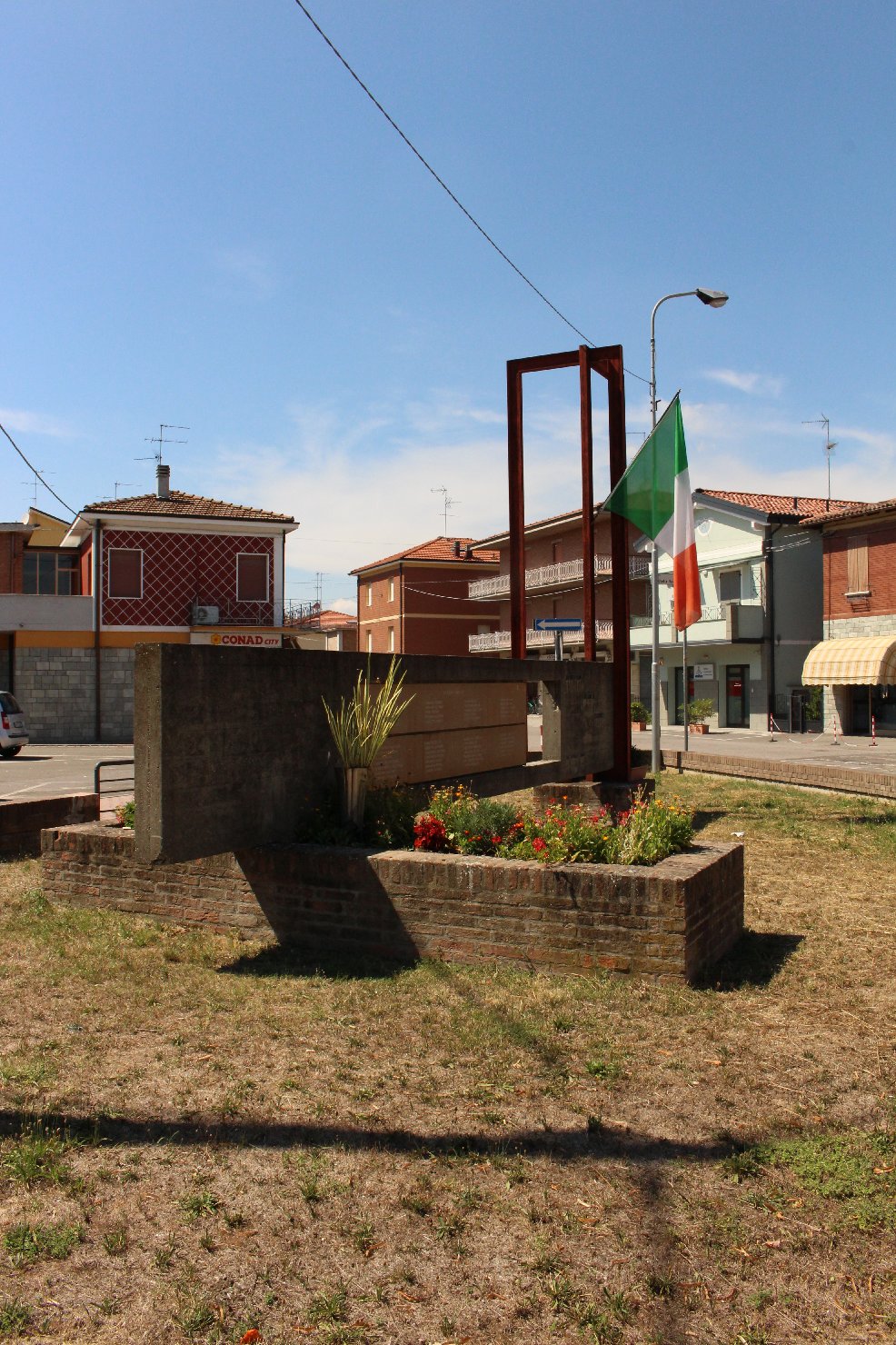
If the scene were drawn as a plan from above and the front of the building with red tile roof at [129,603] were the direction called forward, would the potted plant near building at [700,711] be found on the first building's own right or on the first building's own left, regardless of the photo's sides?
on the first building's own left

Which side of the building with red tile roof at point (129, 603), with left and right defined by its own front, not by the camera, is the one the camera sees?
front

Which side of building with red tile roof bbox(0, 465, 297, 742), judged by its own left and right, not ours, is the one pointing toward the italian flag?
front

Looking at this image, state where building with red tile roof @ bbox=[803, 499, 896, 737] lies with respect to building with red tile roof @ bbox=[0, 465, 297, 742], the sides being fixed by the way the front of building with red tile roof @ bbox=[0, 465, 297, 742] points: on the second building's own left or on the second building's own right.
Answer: on the second building's own left

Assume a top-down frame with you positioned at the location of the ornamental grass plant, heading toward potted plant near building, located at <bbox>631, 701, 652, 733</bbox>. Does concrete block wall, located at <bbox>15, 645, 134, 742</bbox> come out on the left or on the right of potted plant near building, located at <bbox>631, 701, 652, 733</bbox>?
left

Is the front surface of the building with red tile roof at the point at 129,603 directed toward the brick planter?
yes

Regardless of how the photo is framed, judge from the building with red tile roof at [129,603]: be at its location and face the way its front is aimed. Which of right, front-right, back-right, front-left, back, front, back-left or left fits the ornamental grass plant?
front

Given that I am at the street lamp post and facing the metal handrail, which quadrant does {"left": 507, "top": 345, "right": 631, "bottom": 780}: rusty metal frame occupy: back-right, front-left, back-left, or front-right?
front-left

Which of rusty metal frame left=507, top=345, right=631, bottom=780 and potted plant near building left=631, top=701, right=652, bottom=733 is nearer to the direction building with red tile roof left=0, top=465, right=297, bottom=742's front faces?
the rusty metal frame

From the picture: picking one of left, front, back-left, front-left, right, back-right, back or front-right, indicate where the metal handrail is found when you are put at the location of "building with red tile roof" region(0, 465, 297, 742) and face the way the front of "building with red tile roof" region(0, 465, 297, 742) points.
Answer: front

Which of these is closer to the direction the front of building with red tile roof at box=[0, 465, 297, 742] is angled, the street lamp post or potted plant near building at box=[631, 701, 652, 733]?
the street lamp post

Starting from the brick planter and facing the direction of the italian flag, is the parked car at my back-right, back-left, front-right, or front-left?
front-left

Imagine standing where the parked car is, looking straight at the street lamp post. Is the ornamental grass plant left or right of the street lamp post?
right

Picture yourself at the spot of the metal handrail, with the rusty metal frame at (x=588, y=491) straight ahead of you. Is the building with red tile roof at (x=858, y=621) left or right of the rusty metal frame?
left
